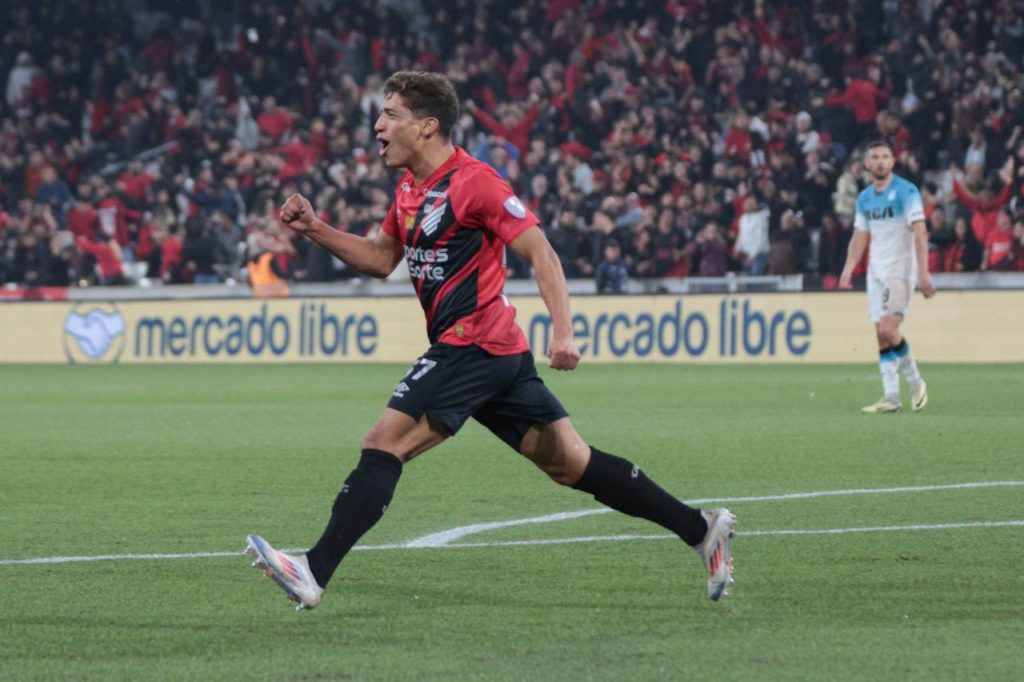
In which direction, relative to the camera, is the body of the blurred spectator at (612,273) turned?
toward the camera

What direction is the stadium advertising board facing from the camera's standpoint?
toward the camera

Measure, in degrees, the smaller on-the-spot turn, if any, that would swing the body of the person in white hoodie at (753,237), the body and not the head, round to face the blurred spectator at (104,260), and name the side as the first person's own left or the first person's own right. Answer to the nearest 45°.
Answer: approximately 90° to the first person's own right

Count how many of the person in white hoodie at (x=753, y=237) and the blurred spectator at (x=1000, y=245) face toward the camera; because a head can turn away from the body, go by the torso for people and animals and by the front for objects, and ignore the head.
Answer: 2

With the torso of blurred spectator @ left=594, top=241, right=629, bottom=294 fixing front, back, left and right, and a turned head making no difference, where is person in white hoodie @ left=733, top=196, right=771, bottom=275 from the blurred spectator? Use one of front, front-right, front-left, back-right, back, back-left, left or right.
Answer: left

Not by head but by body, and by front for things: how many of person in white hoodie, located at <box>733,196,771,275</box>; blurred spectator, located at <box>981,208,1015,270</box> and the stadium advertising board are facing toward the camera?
3

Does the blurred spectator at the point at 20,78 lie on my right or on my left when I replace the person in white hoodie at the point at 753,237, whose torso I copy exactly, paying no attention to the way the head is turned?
on my right

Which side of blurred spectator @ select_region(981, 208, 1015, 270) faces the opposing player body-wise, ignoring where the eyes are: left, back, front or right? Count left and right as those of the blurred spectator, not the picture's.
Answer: front

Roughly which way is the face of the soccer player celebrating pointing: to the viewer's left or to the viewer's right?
to the viewer's left
